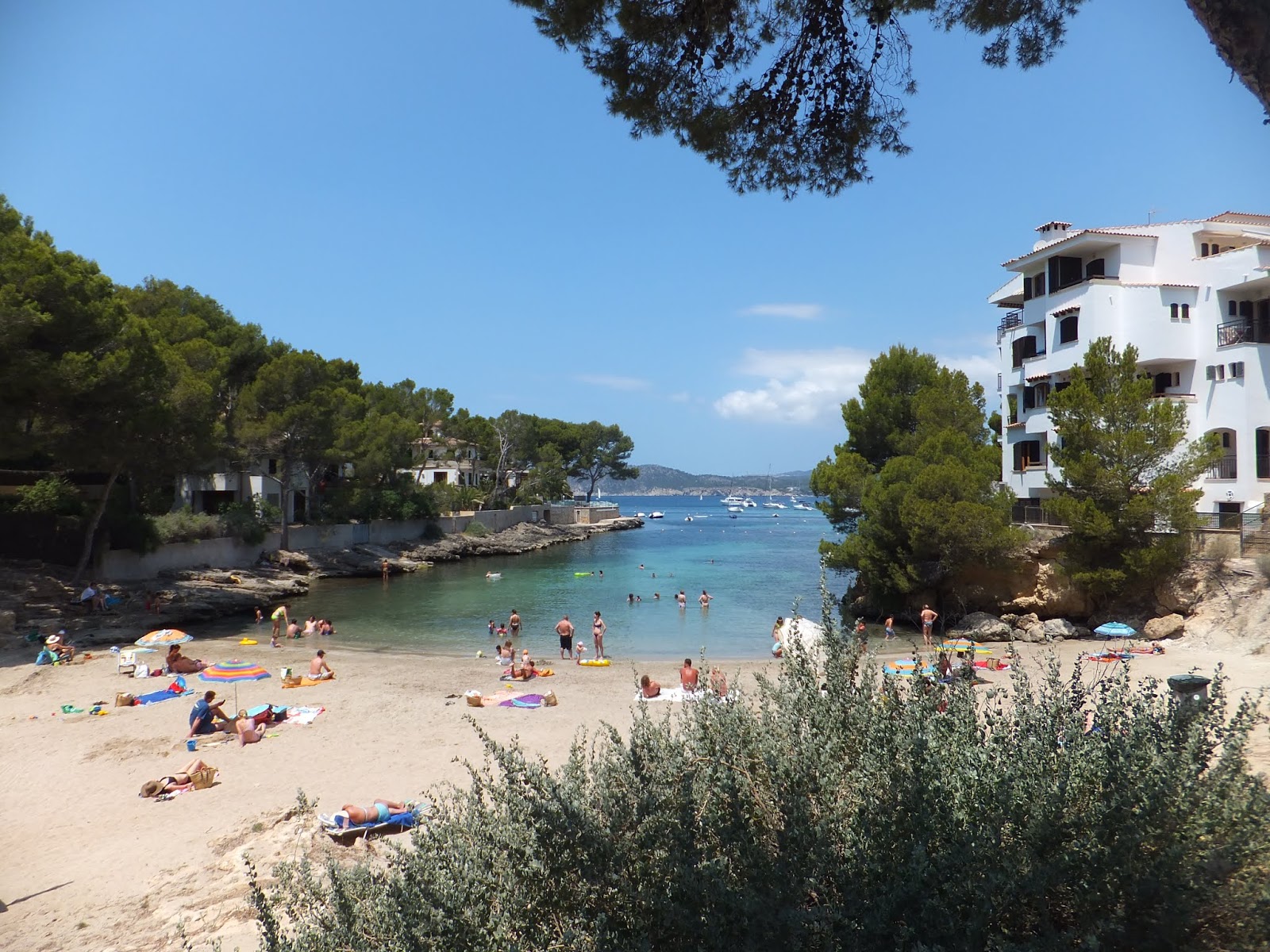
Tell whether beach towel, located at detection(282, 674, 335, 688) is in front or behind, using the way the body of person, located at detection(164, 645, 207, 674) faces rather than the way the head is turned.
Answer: in front

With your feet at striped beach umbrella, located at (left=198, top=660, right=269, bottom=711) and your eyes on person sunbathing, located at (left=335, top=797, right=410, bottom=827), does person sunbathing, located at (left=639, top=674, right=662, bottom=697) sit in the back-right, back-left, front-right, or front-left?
front-left

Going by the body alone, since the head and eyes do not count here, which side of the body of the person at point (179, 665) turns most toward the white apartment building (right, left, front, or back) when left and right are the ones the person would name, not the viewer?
front

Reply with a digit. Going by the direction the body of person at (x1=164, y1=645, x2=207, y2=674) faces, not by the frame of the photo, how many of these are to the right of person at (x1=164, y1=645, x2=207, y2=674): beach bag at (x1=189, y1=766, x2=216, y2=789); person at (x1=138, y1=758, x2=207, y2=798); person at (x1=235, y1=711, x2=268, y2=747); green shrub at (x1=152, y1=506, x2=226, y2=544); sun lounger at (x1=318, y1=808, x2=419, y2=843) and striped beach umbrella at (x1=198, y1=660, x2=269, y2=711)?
5

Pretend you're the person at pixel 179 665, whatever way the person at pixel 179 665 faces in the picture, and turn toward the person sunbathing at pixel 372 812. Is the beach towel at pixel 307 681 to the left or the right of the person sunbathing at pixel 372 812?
left

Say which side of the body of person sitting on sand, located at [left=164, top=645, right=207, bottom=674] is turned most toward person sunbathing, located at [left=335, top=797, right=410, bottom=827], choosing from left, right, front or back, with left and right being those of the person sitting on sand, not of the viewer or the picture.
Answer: right

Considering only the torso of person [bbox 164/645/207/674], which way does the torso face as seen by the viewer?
to the viewer's right

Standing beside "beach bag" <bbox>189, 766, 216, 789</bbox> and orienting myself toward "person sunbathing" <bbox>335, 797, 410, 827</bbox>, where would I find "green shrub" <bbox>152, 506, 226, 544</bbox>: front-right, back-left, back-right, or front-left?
back-left

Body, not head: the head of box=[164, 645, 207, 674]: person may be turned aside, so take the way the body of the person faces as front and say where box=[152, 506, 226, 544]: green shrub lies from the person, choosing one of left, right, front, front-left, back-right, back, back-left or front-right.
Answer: left

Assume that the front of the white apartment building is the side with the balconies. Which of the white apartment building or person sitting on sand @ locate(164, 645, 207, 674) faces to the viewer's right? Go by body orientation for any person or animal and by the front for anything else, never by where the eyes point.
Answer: the person sitting on sand
